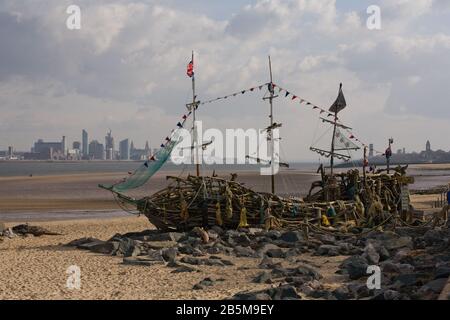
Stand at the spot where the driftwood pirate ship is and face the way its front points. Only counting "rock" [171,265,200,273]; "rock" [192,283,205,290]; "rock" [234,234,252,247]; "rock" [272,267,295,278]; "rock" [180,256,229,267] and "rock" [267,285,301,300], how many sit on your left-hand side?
6

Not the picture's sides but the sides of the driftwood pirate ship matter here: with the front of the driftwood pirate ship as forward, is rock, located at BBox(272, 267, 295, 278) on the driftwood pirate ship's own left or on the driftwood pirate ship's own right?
on the driftwood pirate ship's own left

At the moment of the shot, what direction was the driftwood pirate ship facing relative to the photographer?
facing to the left of the viewer

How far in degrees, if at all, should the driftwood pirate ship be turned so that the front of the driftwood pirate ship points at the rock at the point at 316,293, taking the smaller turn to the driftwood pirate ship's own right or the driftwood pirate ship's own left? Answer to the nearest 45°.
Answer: approximately 90° to the driftwood pirate ship's own left

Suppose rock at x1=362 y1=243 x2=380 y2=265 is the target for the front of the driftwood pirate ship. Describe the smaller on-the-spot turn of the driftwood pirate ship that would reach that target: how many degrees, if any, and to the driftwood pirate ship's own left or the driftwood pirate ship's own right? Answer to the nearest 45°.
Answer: approximately 135° to the driftwood pirate ship's own left

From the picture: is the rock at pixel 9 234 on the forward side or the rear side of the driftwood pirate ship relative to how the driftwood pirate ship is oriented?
on the forward side

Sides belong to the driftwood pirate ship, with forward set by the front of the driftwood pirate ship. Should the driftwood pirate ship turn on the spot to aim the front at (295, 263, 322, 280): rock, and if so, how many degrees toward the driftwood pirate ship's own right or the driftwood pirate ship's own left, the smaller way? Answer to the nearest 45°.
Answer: approximately 90° to the driftwood pirate ship's own left

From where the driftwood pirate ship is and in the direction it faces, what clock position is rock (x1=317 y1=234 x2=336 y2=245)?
The rock is roughly at 7 o'clock from the driftwood pirate ship.

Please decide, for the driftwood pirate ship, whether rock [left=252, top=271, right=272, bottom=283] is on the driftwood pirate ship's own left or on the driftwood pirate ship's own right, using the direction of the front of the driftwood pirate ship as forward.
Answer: on the driftwood pirate ship's own left

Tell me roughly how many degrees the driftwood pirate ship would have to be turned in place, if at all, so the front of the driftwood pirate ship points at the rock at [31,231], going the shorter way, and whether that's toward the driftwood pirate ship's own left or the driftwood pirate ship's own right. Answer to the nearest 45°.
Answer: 0° — it already faces it

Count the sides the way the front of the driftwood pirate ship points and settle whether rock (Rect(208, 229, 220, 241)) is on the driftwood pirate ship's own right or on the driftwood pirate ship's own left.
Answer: on the driftwood pirate ship's own left

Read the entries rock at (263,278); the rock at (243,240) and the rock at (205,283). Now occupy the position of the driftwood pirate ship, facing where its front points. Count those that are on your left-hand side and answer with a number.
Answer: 3

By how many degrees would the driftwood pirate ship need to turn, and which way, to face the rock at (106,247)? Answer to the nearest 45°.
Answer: approximately 45° to its left
